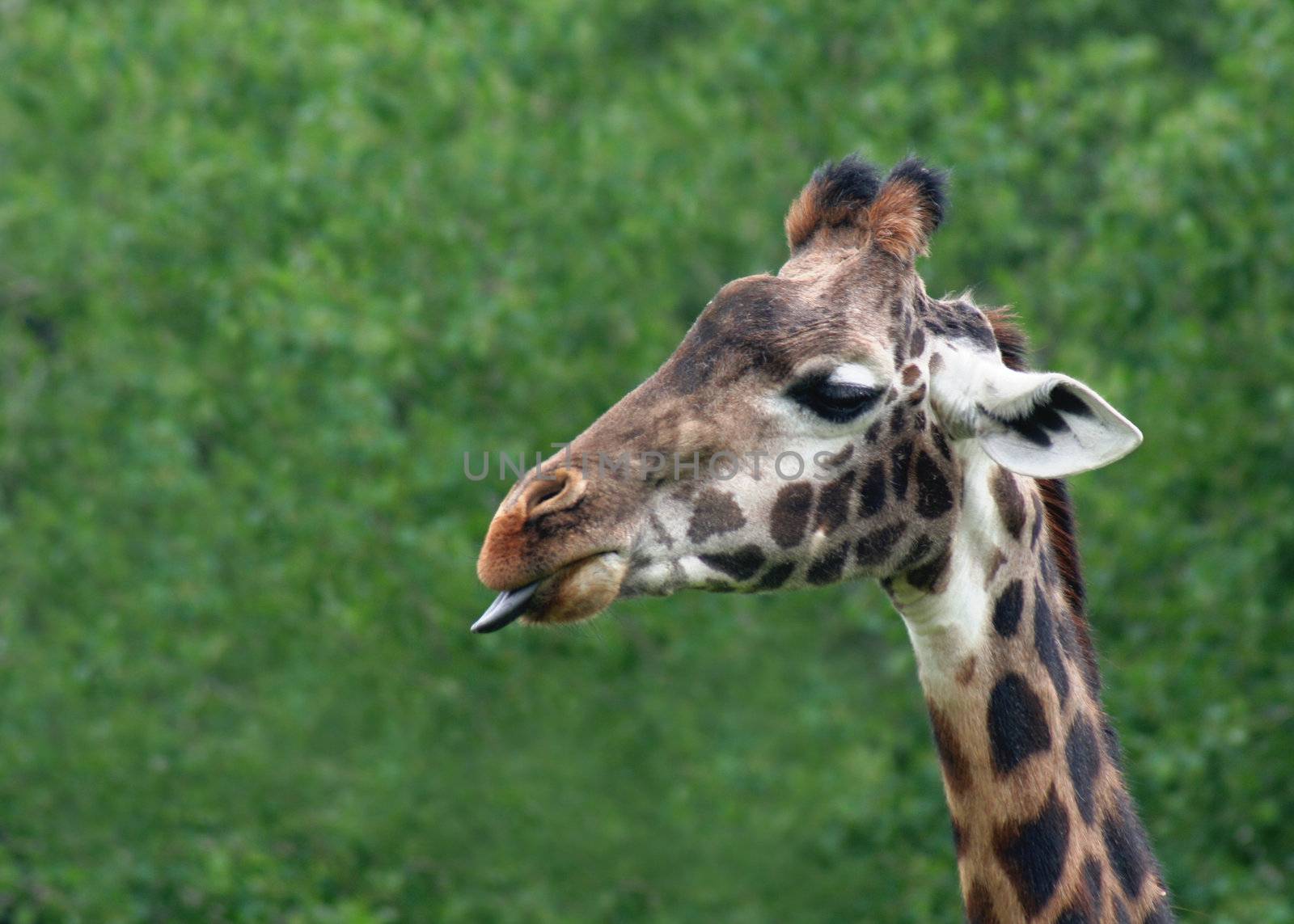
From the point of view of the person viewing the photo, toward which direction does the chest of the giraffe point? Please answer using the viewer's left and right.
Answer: facing to the left of the viewer
